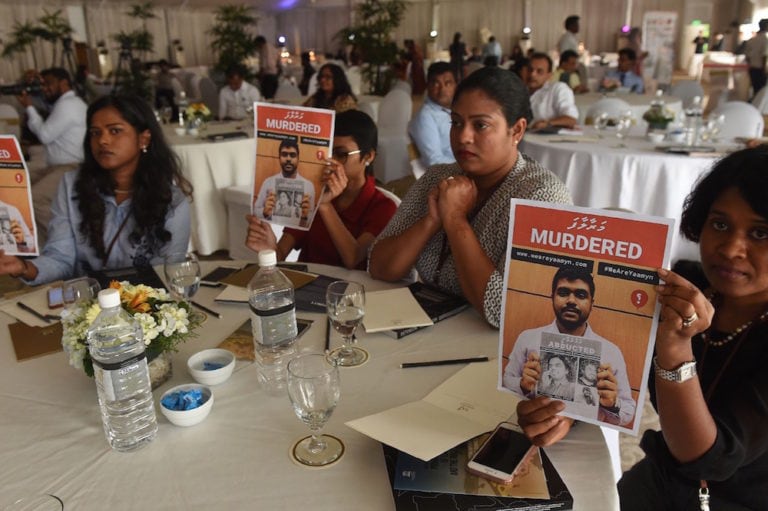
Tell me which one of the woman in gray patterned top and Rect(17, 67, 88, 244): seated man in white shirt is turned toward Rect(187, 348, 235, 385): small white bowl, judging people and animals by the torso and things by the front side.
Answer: the woman in gray patterned top

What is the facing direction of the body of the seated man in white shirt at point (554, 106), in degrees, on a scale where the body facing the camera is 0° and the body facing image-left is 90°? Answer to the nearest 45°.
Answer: approximately 45°

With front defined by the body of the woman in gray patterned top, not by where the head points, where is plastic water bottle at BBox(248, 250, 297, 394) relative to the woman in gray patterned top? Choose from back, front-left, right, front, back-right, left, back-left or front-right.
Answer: front

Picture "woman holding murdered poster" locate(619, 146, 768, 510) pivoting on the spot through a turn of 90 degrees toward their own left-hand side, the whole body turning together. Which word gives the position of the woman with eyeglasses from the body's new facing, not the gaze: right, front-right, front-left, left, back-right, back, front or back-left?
back

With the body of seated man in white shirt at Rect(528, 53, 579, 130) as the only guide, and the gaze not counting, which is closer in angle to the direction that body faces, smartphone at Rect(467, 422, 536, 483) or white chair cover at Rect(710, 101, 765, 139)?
the smartphone

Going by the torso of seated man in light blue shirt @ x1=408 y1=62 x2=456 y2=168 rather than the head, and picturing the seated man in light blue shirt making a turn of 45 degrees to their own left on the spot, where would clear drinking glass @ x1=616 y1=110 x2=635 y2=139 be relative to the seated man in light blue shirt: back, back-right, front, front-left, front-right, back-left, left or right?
front

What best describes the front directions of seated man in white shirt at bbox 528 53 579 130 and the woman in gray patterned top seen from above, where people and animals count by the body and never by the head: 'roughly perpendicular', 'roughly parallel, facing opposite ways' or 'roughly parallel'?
roughly parallel

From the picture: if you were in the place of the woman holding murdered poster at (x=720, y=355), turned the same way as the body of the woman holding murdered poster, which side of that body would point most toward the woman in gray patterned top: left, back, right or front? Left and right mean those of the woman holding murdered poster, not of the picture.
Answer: right

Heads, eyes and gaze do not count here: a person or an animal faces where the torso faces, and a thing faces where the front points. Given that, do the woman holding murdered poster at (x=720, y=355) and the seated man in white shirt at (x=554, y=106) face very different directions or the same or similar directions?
same or similar directions

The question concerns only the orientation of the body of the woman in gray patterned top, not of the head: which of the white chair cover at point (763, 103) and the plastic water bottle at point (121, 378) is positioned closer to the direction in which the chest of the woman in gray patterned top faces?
the plastic water bottle

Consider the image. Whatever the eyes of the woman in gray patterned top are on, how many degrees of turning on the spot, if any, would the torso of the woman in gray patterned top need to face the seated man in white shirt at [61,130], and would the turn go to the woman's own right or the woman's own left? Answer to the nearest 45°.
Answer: approximately 90° to the woman's own right

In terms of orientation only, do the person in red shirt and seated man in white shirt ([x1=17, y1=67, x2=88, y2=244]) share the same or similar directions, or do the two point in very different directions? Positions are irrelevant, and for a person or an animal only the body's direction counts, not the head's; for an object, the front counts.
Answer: same or similar directions

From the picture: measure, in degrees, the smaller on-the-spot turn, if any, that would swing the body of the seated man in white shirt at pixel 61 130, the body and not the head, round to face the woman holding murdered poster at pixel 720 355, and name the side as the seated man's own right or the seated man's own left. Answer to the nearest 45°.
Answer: approximately 90° to the seated man's own left

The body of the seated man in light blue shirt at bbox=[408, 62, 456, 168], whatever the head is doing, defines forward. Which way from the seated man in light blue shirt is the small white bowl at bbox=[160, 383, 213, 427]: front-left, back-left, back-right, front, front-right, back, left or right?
front-right

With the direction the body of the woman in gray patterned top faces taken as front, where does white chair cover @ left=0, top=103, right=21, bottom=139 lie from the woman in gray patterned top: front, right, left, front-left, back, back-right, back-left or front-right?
right

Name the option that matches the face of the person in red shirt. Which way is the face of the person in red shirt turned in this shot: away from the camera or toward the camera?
toward the camera

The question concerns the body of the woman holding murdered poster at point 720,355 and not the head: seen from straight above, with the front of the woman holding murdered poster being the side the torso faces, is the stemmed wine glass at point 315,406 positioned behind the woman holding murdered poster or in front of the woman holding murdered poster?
in front

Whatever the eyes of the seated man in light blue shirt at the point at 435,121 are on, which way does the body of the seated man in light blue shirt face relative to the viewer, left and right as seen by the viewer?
facing the viewer and to the right of the viewer

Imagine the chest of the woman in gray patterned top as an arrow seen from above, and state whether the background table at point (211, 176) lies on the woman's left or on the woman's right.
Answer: on the woman's right
